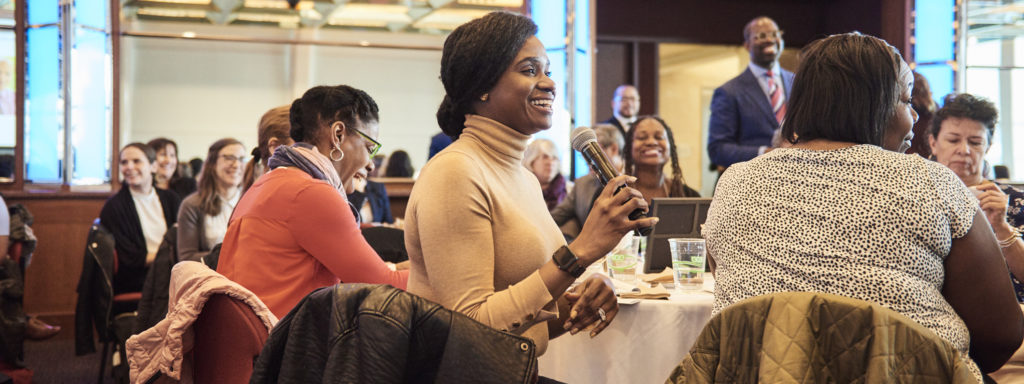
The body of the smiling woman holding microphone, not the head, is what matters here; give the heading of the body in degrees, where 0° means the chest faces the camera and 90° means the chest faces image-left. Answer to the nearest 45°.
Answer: approximately 270°

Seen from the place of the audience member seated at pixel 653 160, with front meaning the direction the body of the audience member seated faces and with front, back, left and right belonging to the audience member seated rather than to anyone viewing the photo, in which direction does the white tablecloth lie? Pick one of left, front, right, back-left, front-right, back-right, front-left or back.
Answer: front

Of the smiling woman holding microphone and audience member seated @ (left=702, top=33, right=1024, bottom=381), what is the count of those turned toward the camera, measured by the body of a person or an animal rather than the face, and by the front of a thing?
0

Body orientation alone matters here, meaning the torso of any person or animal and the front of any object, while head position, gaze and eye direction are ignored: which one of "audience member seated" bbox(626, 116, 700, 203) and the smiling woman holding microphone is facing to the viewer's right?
the smiling woman holding microphone

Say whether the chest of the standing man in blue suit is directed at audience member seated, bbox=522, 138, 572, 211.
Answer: no

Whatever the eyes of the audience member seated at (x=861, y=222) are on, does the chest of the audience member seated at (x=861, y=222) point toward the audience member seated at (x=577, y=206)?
no

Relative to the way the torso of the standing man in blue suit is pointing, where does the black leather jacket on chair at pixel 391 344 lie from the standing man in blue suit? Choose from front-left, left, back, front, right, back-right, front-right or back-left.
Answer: front-right

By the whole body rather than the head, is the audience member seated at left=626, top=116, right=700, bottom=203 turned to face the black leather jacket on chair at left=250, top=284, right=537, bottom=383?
yes

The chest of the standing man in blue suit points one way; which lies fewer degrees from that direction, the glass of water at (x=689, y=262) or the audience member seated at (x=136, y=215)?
the glass of water

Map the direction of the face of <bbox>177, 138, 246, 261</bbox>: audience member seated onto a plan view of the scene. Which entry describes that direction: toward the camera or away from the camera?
toward the camera

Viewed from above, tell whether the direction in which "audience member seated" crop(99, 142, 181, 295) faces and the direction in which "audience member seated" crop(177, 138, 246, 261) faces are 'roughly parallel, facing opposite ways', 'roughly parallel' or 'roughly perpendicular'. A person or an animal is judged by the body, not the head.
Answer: roughly parallel

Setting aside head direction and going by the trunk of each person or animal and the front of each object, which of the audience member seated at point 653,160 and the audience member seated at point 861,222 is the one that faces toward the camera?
the audience member seated at point 653,160

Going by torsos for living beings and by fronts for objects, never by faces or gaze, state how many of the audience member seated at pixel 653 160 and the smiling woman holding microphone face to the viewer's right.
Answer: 1

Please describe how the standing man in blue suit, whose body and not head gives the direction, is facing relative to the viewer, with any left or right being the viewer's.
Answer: facing the viewer and to the right of the viewer

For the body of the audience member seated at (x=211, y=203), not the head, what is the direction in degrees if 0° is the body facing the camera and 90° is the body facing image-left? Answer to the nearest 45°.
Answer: approximately 315°
